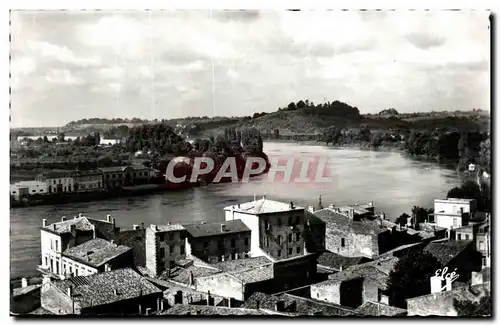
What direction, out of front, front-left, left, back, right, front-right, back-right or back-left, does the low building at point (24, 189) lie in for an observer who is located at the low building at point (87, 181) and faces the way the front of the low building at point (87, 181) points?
right

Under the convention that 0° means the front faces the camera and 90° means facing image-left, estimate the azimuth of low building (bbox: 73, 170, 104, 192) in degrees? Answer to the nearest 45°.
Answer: approximately 0°

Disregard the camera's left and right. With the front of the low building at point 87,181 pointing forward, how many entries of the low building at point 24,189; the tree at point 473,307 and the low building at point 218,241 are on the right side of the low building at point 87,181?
1
